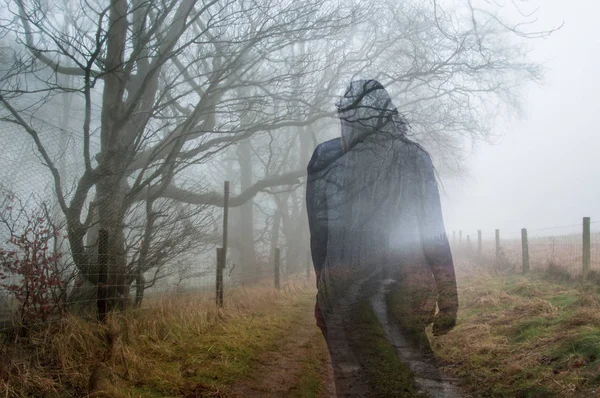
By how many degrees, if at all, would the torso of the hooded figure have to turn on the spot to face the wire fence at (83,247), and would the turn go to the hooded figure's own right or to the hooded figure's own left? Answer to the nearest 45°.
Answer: approximately 45° to the hooded figure's own left

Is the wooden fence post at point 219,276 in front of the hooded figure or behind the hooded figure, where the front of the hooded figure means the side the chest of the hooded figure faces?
in front

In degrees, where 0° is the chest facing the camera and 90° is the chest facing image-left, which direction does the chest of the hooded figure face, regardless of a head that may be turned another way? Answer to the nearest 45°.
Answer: approximately 180°

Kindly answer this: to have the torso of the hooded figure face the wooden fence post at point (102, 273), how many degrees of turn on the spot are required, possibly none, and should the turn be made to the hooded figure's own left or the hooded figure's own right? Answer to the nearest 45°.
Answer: approximately 45° to the hooded figure's own left
